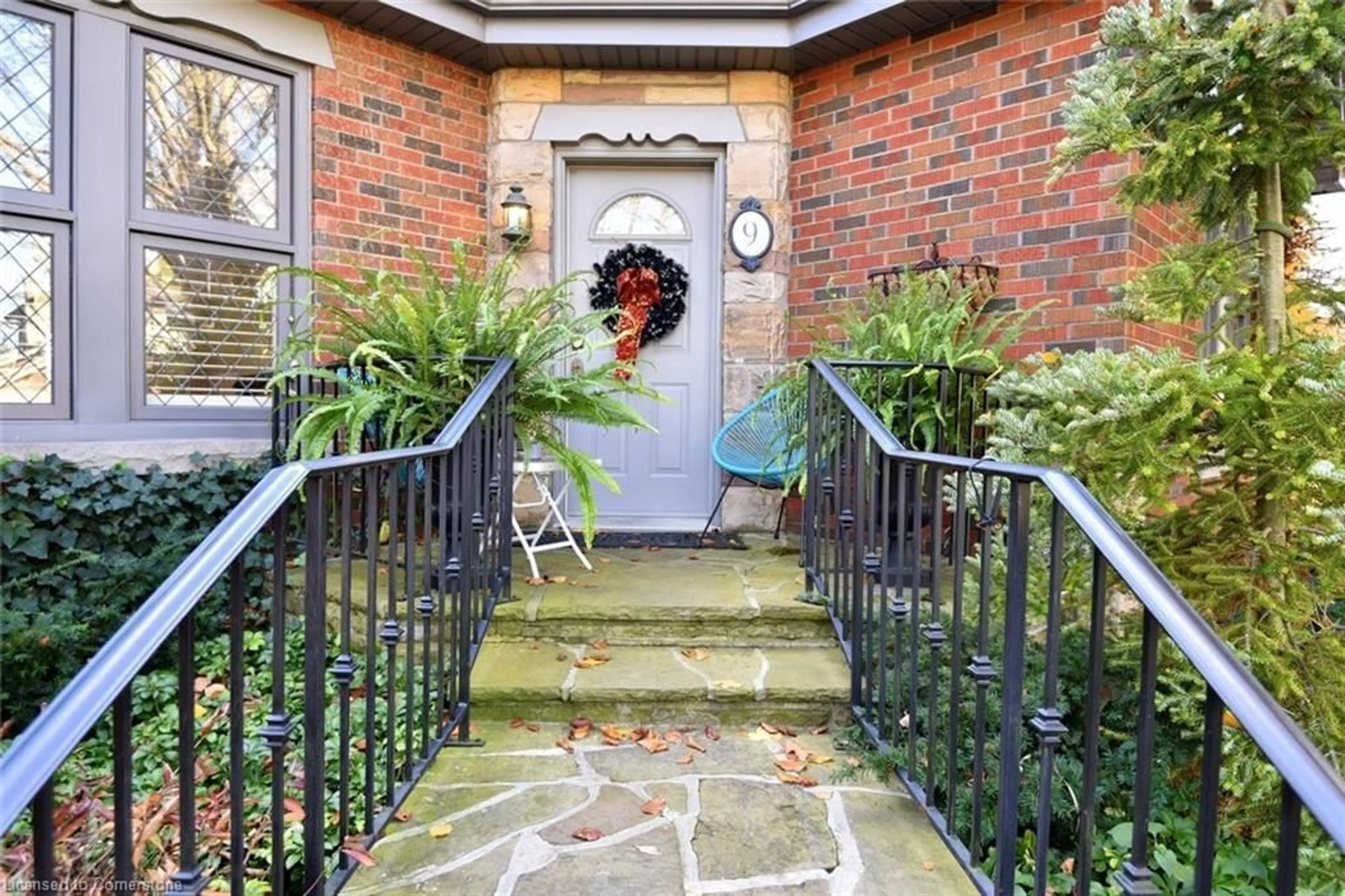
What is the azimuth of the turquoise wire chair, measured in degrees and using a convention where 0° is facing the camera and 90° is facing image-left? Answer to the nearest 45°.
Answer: approximately 45°

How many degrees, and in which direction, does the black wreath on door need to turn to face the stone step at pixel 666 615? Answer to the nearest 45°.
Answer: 0° — it already faces it

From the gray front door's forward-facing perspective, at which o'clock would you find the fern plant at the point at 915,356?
The fern plant is roughly at 11 o'clock from the gray front door.

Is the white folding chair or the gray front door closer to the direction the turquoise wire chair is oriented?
the white folding chair

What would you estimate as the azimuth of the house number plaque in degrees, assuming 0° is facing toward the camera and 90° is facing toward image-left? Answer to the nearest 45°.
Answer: approximately 0°
